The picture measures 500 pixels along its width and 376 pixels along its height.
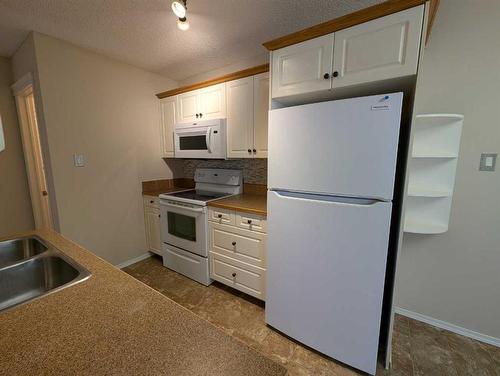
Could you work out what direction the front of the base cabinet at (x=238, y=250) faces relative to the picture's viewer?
facing the viewer and to the left of the viewer

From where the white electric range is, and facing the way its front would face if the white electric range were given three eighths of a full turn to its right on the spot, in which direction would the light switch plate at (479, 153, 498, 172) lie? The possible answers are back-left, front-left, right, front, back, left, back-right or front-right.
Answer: back-right

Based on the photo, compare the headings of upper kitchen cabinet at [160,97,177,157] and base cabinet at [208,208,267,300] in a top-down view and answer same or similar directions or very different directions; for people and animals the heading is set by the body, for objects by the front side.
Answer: same or similar directions

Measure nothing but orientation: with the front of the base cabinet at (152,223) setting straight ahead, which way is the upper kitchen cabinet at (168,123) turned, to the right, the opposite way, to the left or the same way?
the same way

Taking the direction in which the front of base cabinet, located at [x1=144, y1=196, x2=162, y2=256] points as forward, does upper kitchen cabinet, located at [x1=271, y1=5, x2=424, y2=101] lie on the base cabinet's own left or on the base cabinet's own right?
on the base cabinet's own left

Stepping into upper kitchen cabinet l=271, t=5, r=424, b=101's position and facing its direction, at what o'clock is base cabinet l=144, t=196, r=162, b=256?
The base cabinet is roughly at 2 o'clock from the upper kitchen cabinet.

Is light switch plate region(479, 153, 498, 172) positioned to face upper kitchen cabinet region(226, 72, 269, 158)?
no

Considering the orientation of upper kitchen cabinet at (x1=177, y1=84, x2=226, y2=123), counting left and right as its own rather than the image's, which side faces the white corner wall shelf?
left

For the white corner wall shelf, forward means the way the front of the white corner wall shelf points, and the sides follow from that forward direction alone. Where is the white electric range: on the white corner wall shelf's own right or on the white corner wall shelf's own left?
on the white corner wall shelf's own right

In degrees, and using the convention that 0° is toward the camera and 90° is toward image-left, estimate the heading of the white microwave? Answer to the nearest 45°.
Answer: approximately 45°

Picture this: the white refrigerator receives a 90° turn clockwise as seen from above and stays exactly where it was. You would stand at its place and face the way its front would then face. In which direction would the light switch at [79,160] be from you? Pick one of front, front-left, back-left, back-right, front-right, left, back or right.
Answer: front-left

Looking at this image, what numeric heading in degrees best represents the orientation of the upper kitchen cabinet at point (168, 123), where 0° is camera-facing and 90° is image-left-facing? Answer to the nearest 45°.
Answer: approximately 45°

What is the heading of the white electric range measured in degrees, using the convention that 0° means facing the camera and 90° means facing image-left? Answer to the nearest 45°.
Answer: approximately 45°
